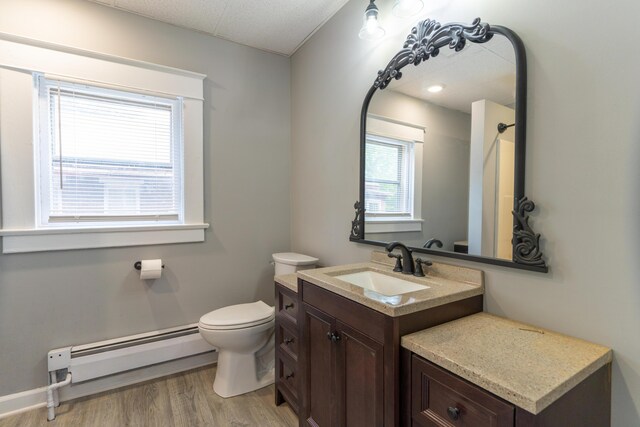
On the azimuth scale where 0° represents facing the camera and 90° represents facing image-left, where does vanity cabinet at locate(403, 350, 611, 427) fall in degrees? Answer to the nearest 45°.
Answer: approximately 45°

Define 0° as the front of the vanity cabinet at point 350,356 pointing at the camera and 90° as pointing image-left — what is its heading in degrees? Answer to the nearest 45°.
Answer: approximately 45°

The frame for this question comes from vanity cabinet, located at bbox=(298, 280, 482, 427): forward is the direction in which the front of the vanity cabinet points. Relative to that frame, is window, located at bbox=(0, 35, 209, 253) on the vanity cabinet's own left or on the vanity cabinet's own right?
on the vanity cabinet's own right

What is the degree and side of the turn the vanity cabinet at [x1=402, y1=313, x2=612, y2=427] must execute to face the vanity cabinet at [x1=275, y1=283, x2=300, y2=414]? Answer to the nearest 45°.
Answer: approximately 45° to its right
